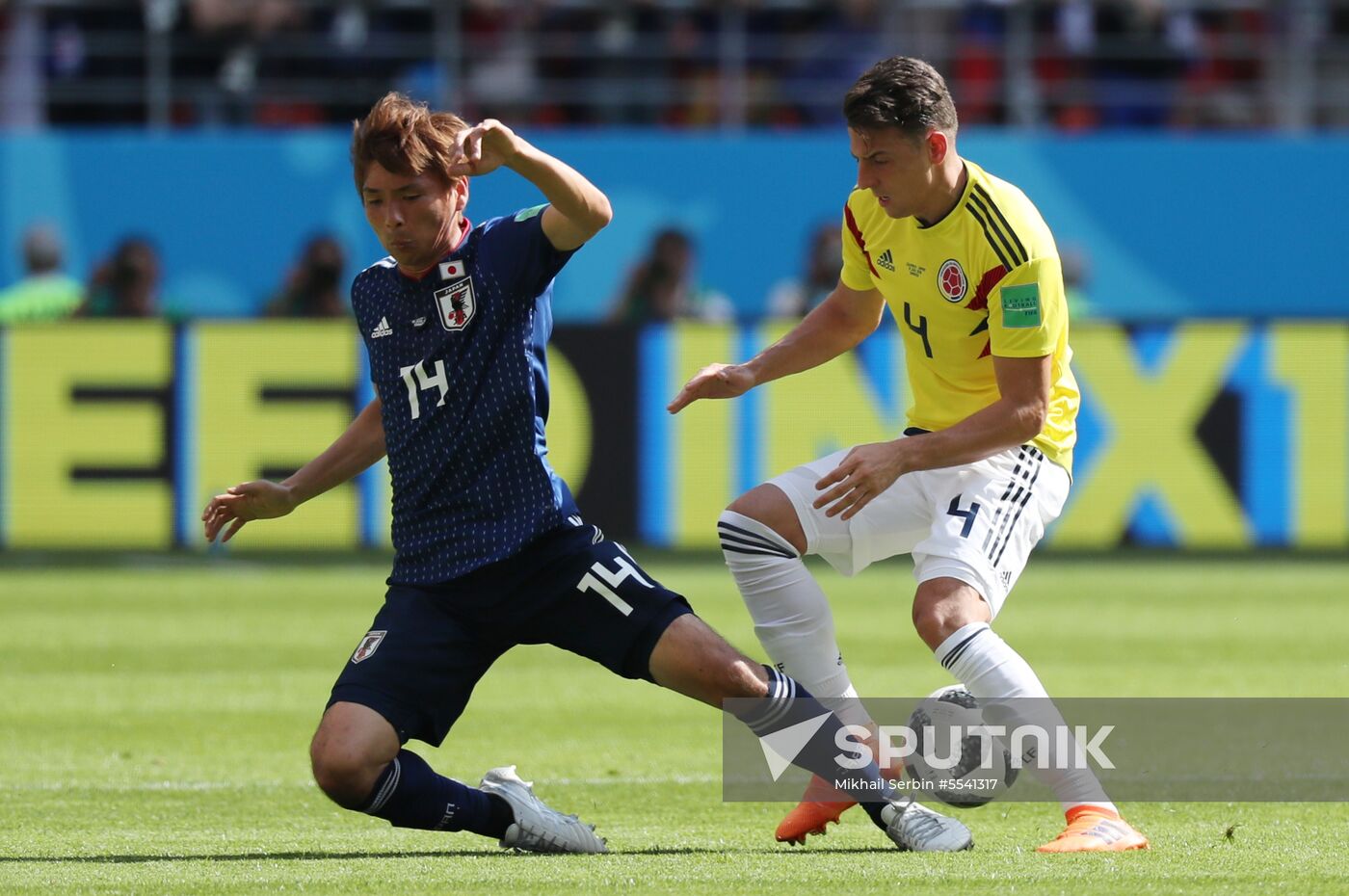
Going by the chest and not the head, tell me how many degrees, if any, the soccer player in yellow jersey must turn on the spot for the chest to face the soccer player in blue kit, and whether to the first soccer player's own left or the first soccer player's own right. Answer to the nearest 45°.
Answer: approximately 45° to the first soccer player's own right

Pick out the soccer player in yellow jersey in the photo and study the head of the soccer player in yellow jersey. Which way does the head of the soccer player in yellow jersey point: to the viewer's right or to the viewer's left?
to the viewer's left

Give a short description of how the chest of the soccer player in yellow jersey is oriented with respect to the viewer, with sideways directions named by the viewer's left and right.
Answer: facing the viewer and to the left of the viewer
